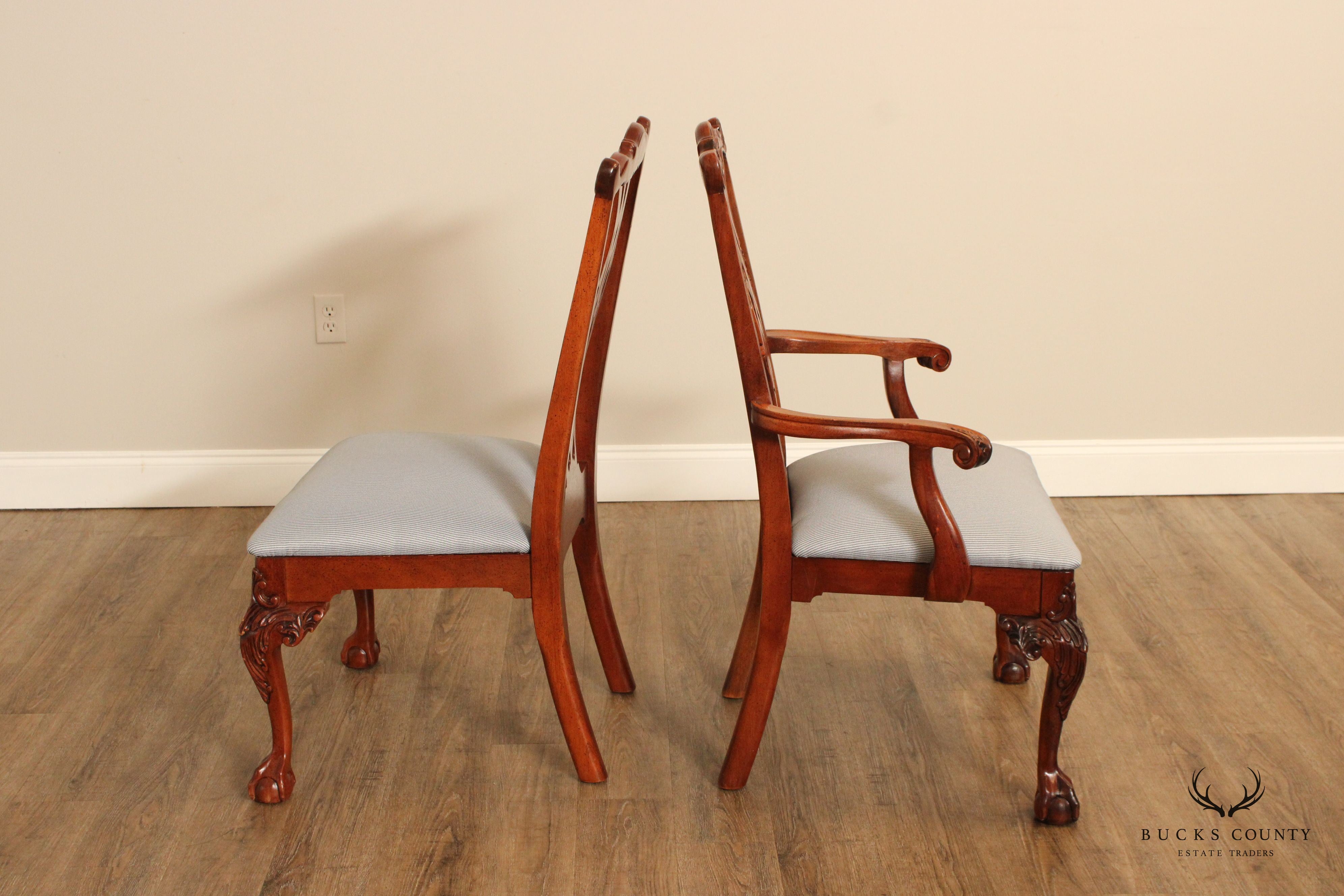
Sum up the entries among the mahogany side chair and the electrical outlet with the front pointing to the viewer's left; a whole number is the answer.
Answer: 1

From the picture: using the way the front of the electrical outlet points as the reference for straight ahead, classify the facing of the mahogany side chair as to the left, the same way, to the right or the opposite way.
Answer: to the right

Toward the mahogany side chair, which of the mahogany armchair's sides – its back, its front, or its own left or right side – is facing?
back

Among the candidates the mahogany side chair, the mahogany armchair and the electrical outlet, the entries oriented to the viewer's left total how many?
1

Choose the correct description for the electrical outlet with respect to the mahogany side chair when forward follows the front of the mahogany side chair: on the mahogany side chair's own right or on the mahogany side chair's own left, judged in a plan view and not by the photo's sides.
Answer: on the mahogany side chair's own right

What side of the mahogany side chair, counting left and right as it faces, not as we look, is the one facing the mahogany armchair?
back

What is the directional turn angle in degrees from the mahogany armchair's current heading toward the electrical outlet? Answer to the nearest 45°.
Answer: approximately 135° to its left

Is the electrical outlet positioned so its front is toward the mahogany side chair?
yes

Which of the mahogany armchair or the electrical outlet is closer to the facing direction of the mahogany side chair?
the electrical outlet

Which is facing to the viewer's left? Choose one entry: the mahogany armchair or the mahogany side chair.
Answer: the mahogany side chair

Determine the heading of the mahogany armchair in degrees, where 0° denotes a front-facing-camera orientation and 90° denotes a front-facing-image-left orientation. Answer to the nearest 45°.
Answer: approximately 270°

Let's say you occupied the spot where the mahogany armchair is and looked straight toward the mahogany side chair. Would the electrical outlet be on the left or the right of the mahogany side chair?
right

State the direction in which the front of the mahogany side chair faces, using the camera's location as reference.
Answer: facing to the left of the viewer
